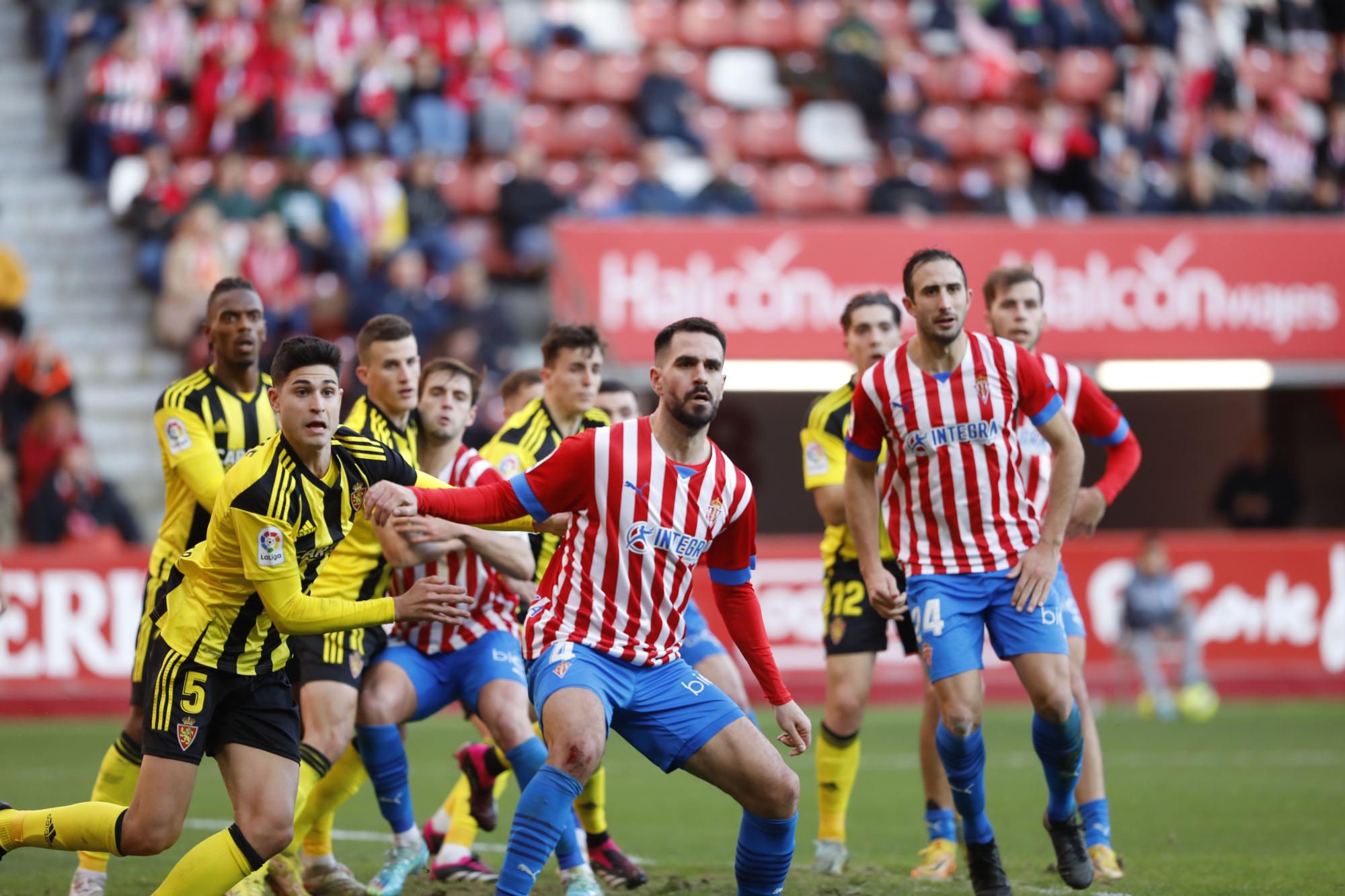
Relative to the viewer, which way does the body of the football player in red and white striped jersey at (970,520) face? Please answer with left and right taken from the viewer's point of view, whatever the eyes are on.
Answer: facing the viewer

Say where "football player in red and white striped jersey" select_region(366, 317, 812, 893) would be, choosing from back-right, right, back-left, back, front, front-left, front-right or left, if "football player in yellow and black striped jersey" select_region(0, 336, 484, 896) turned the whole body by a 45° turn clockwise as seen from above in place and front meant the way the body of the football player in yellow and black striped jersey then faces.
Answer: left

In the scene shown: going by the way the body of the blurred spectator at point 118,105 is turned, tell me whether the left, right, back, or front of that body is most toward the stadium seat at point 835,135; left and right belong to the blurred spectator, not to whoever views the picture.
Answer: left

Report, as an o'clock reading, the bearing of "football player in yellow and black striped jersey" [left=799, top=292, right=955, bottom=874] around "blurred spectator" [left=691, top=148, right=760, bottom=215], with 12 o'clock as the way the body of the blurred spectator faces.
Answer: The football player in yellow and black striped jersey is roughly at 12 o'clock from the blurred spectator.

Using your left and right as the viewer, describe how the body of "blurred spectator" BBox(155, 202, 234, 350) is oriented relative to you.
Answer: facing the viewer and to the right of the viewer

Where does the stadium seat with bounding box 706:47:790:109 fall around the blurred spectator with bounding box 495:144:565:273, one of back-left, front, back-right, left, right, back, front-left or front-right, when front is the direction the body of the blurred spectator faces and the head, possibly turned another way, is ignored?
back-left

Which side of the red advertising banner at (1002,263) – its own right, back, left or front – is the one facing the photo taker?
front

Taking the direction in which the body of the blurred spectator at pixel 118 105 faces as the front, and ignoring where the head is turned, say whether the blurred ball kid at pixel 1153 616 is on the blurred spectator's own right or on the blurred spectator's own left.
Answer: on the blurred spectator's own left

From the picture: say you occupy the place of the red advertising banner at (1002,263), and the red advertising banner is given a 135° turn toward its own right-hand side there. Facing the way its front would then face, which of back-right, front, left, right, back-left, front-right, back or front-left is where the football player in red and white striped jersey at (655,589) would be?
back-left

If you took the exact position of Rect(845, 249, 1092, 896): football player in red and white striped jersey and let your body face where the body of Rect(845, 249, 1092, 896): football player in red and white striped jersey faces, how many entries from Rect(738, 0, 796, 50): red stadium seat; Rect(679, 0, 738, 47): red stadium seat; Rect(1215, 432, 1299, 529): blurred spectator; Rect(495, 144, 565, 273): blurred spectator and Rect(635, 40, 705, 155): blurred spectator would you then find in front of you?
0

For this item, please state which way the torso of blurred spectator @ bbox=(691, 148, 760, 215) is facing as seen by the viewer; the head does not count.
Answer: toward the camera

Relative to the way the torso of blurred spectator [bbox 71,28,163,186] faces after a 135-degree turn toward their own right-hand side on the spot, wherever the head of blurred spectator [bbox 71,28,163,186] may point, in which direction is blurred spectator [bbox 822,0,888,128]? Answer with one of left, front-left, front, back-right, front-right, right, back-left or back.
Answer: back-right
